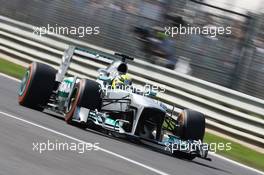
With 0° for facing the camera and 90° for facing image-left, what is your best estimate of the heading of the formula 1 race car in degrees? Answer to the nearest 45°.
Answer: approximately 315°
